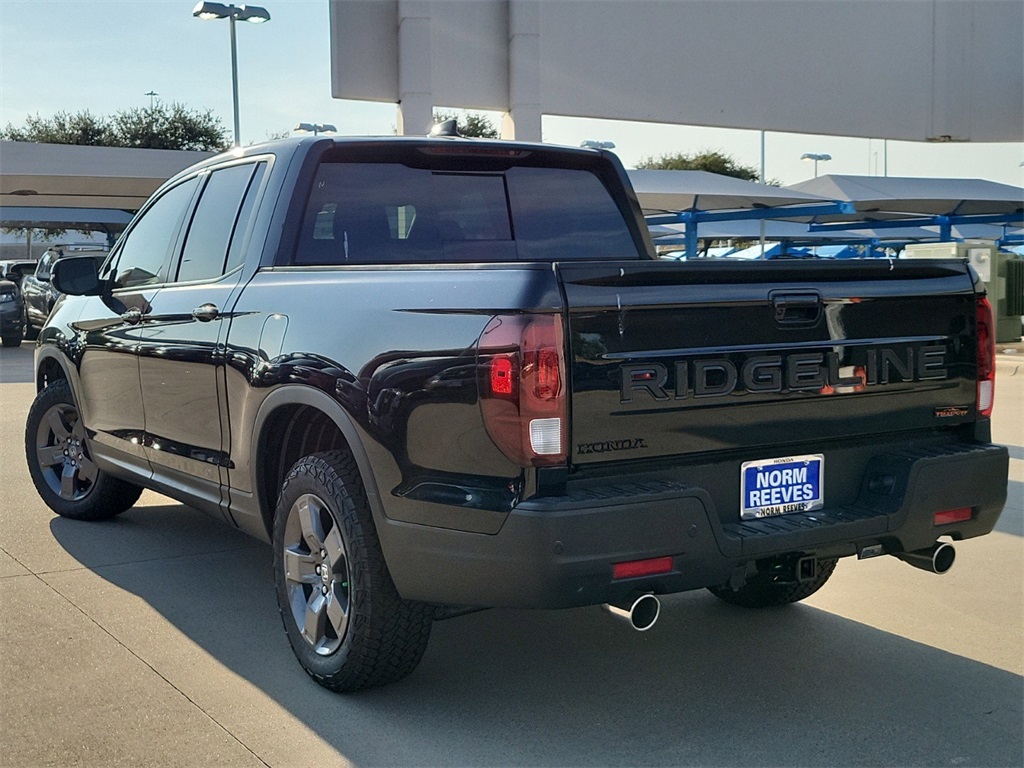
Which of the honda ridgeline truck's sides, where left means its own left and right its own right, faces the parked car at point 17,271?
front

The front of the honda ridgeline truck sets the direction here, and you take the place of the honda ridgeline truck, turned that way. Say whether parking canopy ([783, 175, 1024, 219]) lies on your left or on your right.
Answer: on your right

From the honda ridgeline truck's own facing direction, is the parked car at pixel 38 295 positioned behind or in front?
in front

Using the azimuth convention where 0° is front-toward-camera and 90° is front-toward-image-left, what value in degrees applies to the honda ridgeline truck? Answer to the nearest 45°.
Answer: approximately 135°

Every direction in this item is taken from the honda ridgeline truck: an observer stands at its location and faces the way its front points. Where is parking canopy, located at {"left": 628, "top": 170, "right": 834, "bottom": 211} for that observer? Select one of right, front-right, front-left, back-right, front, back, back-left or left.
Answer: front-right

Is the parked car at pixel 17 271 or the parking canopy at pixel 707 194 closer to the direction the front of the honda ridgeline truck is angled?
the parked car

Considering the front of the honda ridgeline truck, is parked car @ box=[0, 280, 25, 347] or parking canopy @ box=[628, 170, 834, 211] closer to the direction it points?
the parked car

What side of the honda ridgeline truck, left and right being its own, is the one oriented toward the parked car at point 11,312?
front

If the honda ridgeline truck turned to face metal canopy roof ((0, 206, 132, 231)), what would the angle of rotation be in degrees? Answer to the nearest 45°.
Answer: approximately 45° to its right

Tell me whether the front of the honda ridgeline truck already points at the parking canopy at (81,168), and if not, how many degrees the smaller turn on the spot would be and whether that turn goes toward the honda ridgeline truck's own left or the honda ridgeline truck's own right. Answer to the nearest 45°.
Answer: approximately 45° to the honda ridgeline truck's own right

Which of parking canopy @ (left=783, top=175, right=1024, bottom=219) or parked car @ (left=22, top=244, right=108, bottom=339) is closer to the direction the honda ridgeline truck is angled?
the parked car
